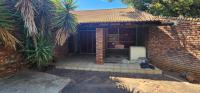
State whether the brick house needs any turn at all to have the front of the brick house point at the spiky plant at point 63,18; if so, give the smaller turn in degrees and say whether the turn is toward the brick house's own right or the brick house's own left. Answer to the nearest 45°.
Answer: approximately 90° to the brick house's own right

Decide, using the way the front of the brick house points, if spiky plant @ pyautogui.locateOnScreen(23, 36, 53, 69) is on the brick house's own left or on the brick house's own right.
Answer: on the brick house's own right

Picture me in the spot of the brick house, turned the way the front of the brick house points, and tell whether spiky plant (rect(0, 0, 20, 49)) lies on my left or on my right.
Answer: on my right

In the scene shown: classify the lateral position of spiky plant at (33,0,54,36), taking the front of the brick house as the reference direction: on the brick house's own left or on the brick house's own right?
on the brick house's own right

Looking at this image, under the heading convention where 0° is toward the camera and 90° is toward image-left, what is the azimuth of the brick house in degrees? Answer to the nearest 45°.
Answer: approximately 0°
